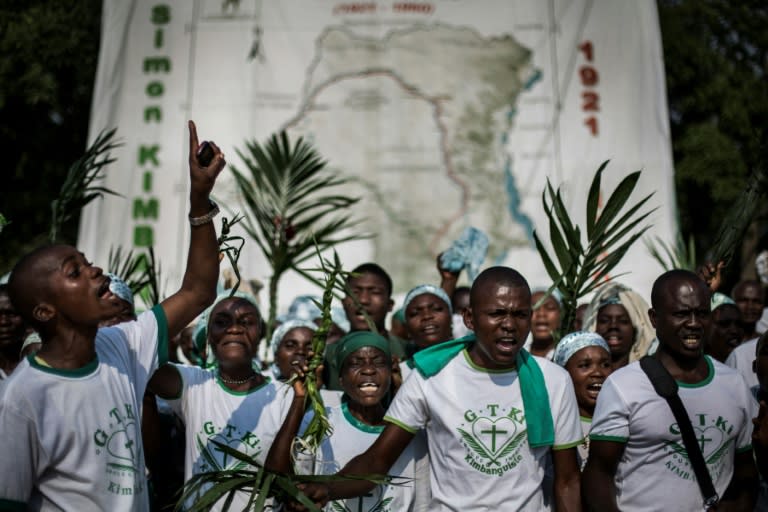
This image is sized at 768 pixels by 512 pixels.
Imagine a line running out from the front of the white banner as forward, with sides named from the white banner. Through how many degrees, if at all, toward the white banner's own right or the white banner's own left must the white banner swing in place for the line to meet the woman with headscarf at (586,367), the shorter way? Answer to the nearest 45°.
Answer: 0° — it already faces them

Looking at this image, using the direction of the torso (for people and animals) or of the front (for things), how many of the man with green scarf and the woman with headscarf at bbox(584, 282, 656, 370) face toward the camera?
2

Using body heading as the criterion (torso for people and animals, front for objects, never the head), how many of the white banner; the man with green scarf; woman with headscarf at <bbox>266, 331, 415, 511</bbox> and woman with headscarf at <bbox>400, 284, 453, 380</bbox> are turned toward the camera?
4

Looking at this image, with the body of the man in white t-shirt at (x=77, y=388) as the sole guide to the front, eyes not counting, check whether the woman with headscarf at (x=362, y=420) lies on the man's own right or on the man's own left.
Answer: on the man's own left

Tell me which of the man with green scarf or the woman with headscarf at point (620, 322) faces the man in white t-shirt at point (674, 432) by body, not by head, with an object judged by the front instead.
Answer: the woman with headscarf

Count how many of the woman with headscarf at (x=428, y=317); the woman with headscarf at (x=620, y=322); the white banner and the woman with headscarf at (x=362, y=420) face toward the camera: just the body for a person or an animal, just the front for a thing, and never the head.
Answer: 4

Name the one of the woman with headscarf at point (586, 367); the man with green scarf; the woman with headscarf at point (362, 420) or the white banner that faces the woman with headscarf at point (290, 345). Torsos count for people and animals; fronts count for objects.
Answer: the white banner

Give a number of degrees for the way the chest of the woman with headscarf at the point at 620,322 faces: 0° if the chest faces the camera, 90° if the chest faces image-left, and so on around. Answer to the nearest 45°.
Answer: approximately 0°

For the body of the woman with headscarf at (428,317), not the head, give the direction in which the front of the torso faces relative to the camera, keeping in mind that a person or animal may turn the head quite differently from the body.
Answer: toward the camera

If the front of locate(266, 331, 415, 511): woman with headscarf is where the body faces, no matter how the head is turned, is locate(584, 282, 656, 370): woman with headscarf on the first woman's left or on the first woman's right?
on the first woman's left

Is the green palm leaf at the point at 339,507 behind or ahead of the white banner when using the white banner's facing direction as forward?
ahead

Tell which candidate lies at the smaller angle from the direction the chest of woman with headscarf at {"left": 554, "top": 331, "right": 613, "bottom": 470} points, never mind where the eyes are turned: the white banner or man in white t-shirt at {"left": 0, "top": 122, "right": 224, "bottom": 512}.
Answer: the man in white t-shirt

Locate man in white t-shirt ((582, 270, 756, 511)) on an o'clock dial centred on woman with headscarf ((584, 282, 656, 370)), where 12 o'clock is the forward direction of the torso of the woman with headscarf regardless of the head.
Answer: The man in white t-shirt is roughly at 12 o'clock from the woman with headscarf.

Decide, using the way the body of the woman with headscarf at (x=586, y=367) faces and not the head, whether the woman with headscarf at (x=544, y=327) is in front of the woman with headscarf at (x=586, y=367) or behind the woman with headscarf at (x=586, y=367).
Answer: behind

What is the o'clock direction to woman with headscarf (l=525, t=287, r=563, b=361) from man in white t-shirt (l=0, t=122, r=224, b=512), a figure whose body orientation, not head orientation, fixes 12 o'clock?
The woman with headscarf is roughly at 9 o'clock from the man in white t-shirt.

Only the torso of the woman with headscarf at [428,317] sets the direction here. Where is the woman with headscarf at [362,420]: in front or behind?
in front
